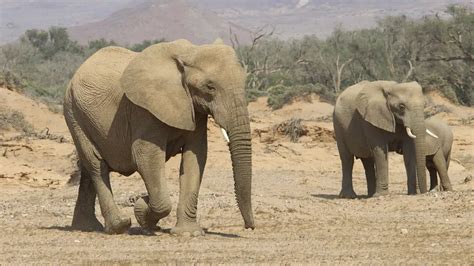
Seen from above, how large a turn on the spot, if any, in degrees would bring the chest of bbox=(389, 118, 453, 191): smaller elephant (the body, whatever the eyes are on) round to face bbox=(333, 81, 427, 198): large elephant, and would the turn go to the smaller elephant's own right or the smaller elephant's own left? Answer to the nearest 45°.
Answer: approximately 45° to the smaller elephant's own left

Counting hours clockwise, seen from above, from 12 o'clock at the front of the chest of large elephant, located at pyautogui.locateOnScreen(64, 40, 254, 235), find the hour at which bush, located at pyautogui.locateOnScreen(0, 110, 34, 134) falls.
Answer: The bush is roughly at 7 o'clock from the large elephant.

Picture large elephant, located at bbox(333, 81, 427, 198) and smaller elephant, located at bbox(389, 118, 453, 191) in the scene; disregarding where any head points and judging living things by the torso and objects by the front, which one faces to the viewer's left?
the smaller elephant

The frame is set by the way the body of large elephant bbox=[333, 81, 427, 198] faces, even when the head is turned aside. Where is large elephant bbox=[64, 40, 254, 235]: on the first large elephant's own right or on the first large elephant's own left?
on the first large elephant's own right

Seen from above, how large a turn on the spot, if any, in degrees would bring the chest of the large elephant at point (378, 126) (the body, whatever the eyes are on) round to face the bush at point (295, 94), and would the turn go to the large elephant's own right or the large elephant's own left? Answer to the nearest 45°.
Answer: approximately 135° to the large elephant's own left

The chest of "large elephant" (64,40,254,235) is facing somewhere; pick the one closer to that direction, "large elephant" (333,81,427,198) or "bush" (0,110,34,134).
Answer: the large elephant

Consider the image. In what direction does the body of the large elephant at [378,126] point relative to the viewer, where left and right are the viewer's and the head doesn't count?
facing the viewer and to the right of the viewer

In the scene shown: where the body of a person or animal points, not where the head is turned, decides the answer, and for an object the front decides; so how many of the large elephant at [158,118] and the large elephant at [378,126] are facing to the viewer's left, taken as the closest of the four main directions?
0

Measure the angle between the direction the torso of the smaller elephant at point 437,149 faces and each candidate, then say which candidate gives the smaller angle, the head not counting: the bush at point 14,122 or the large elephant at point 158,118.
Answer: the bush

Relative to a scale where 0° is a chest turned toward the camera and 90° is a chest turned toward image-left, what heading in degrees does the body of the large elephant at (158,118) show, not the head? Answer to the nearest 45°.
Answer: approximately 315°

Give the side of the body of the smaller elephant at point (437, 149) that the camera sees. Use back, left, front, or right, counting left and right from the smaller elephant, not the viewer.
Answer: left

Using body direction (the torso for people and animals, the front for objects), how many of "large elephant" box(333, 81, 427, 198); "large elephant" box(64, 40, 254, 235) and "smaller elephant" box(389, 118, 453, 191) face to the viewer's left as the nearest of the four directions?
1
